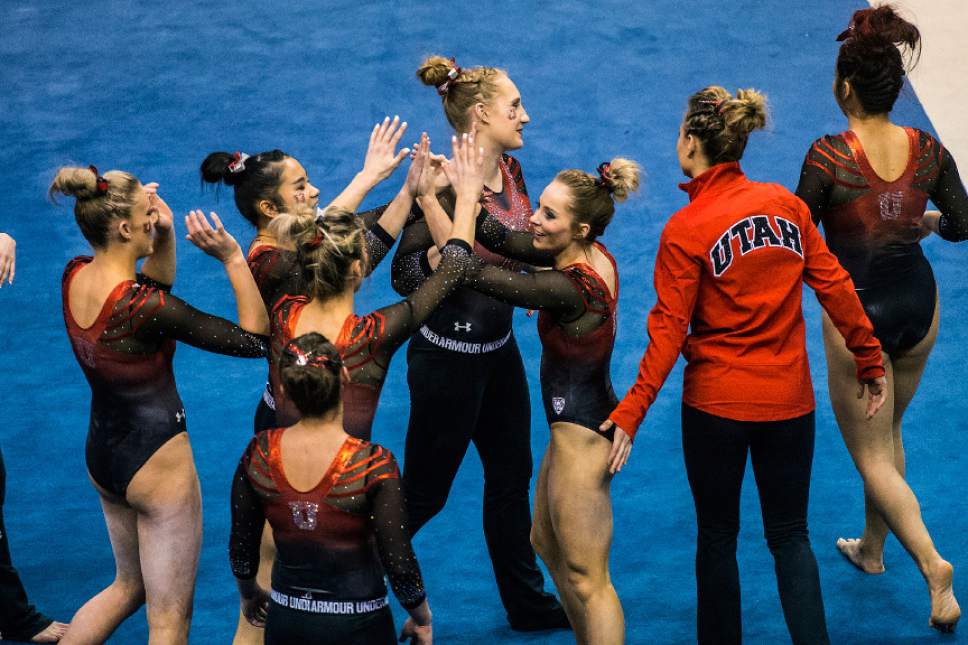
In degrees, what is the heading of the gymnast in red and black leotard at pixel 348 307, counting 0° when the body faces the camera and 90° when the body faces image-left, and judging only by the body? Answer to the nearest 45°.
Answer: approximately 225°

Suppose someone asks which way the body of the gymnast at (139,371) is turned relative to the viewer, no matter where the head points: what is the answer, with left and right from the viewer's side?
facing away from the viewer and to the right of the viewer

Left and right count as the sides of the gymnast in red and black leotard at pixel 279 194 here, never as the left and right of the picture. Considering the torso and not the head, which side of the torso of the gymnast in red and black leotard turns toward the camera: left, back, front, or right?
right

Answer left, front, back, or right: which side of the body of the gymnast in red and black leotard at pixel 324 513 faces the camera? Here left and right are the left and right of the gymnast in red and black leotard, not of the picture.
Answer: back

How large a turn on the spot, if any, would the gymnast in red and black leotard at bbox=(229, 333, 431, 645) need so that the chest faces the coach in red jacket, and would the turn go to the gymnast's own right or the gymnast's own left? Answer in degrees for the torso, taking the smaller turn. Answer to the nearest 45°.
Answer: approximately 45° to the gymnast's own right

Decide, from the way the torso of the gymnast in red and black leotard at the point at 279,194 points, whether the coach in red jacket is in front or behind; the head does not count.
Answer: in front

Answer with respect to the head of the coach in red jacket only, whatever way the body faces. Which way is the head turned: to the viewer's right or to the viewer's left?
to the viewer's left

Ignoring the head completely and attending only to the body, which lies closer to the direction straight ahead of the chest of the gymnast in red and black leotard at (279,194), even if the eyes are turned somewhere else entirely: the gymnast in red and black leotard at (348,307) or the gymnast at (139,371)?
the gymnast in red and black leotard

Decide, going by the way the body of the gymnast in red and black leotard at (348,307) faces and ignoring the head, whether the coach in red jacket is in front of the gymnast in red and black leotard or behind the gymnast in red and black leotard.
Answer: in front

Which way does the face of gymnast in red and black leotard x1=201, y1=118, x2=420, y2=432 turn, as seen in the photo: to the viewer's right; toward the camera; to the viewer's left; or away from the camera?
to the viewer's right

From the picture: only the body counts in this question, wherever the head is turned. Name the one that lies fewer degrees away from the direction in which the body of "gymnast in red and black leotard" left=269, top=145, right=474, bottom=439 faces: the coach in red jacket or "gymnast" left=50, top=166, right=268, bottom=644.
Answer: the coach in red jacket
